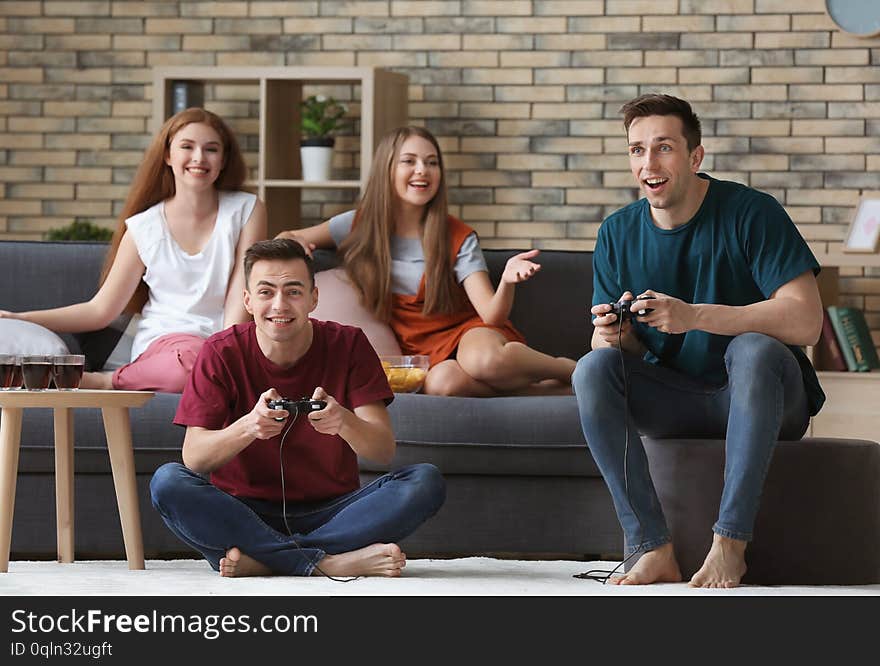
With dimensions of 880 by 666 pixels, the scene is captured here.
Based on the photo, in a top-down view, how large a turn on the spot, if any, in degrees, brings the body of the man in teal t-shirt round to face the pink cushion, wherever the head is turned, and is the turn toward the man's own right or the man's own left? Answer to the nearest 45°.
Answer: approximately 90° to the man's own right

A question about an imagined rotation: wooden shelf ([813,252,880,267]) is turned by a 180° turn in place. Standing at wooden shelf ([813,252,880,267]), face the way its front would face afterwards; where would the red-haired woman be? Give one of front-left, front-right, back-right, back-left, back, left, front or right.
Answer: back-left

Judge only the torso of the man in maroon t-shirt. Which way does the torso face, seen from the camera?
toward the camera

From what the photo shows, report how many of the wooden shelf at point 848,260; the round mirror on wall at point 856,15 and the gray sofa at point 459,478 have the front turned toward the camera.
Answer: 3

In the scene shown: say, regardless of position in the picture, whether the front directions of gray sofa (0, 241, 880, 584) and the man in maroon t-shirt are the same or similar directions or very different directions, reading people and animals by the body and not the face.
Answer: same or similar directions

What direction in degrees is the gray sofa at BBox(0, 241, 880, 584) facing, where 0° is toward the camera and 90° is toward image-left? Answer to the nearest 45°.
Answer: approximately 0°

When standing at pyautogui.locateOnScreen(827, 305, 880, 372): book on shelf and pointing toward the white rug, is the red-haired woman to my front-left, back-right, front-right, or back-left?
front-right

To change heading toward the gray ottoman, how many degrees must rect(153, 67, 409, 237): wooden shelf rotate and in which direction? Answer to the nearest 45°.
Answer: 0° — it already faces it

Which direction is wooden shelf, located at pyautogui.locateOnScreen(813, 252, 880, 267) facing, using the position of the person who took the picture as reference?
facing the viewer

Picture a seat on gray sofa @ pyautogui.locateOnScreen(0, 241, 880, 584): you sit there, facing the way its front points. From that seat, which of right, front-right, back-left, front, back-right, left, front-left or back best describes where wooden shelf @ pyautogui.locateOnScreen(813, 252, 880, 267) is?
back-left

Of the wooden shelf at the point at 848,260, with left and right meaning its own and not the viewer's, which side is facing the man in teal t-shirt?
front

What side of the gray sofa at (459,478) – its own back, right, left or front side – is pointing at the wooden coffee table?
right

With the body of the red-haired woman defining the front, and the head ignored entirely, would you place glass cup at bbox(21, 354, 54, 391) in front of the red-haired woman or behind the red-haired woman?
in front

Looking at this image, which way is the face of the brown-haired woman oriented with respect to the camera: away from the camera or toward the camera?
toward the camera

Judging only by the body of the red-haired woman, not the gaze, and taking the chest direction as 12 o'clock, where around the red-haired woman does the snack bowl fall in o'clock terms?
The snack bowl is roughly at 10 o'clock from the red-haired woman.
